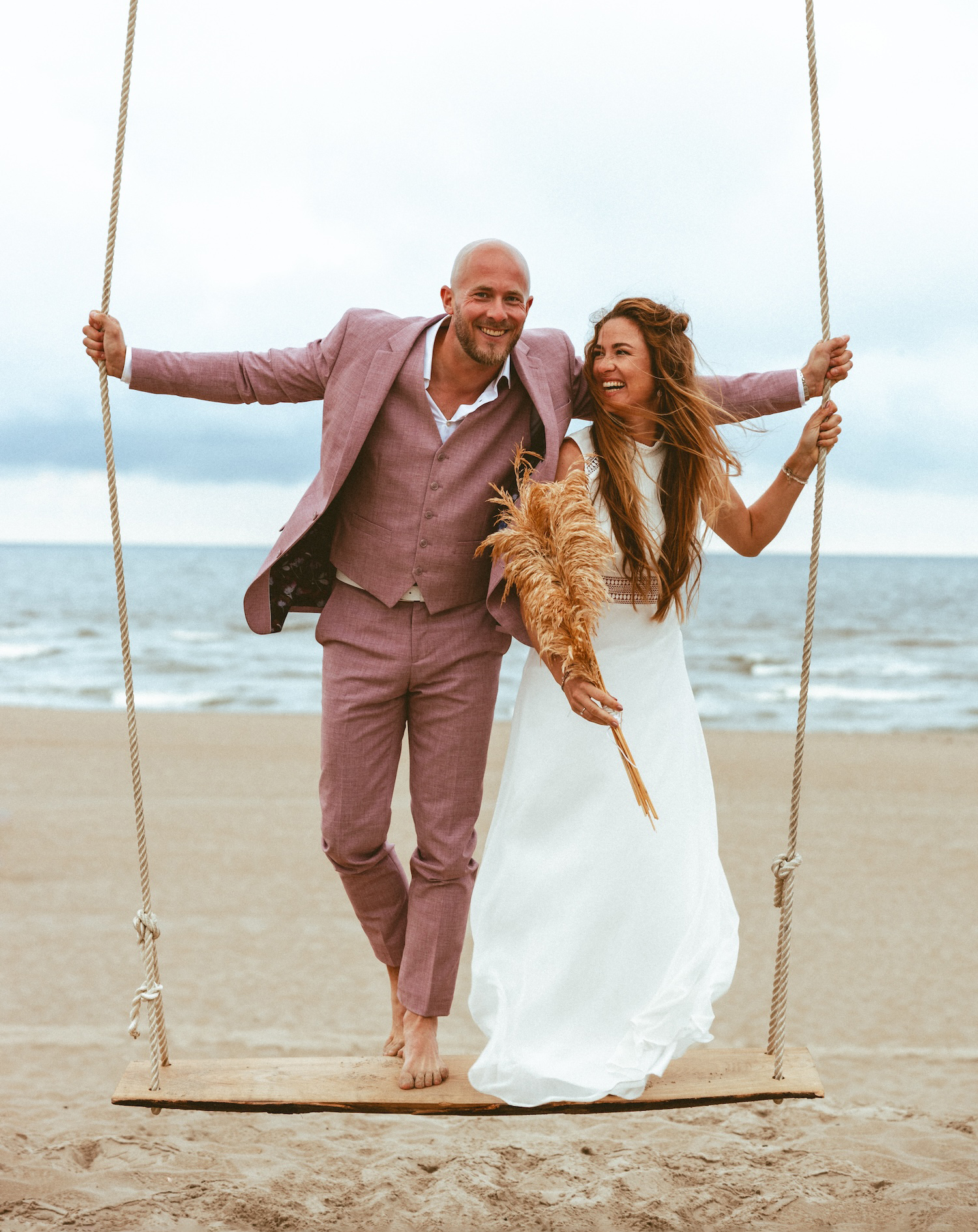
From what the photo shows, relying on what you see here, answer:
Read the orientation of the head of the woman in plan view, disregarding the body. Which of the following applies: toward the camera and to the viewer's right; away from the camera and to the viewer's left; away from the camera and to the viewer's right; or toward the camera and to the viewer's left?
toward the camera and to the viewer's left

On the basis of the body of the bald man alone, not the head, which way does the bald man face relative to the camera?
toward the camera
